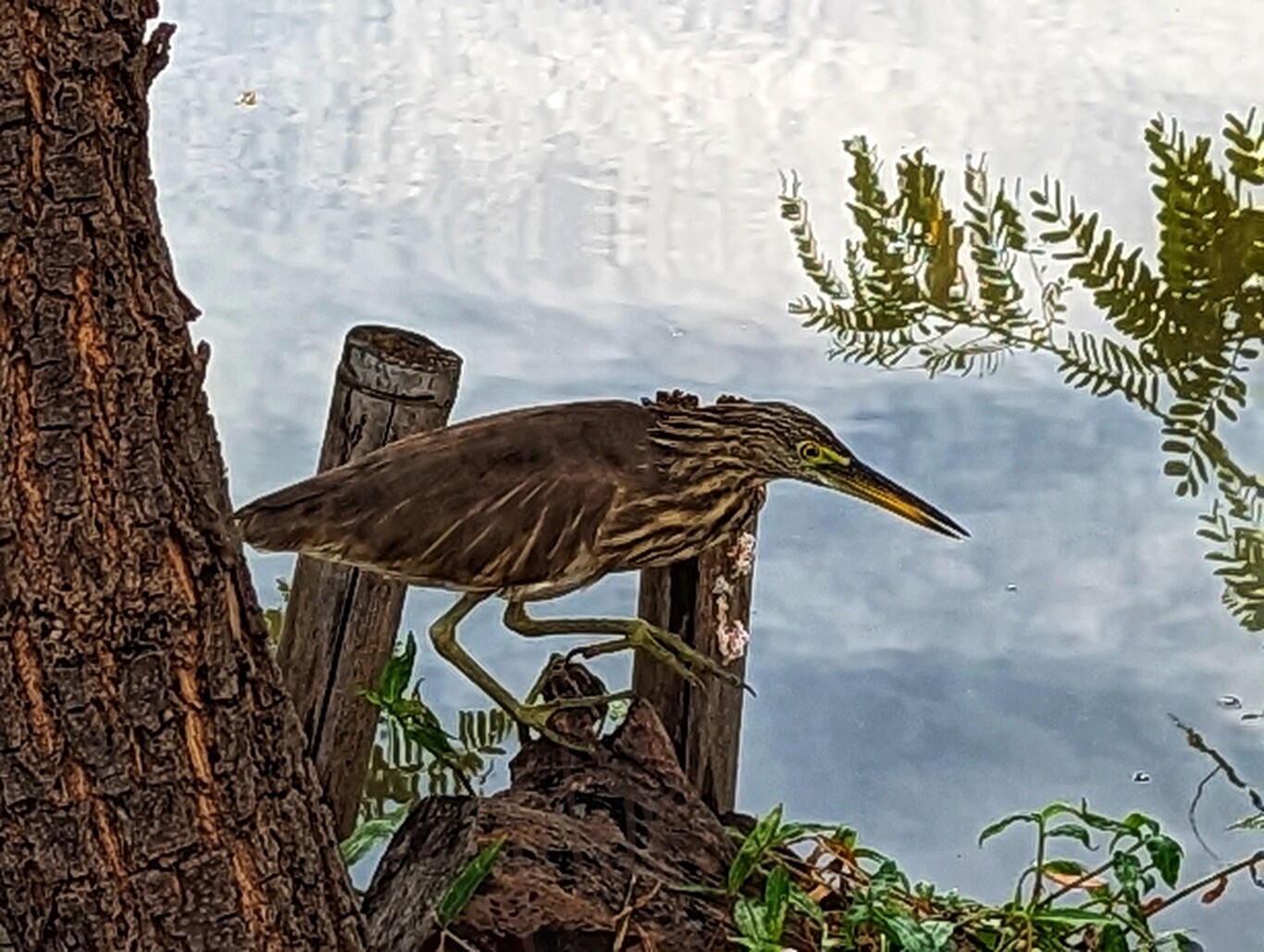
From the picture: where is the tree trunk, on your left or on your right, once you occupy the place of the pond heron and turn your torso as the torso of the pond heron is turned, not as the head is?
on your right

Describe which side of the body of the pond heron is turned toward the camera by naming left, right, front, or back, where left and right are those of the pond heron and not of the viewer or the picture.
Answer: right
